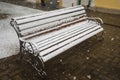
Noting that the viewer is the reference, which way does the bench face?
facing the viewer and to the right of the viewer
